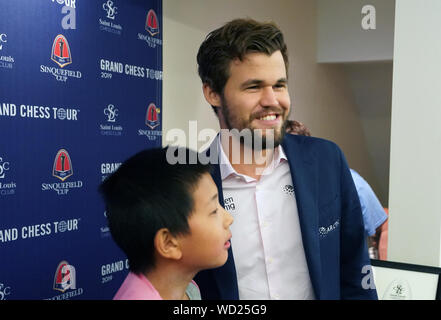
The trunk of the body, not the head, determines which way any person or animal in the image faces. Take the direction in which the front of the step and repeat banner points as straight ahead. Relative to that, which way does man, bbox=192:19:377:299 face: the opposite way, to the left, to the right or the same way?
to the right

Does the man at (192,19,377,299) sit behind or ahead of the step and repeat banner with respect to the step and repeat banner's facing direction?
ahead

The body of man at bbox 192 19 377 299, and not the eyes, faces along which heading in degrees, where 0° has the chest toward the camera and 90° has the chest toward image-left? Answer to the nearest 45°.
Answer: approximately 0°

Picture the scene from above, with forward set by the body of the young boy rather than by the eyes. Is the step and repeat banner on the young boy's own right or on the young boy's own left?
on the young boy's own left

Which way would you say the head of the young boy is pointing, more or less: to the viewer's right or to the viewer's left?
to the viewer's right

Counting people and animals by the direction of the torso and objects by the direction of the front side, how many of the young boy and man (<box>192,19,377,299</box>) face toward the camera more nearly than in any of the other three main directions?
1

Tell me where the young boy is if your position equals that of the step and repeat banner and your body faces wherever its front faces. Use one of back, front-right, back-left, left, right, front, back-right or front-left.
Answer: front-right

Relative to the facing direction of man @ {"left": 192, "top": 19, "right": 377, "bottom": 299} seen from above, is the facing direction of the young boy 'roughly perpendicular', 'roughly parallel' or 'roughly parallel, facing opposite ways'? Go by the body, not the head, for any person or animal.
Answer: roughly perpendicular

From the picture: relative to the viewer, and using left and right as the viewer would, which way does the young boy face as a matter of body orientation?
facing to the right of the viewer

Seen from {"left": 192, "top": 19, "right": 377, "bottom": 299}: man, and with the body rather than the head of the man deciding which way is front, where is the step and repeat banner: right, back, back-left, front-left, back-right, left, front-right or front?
back-right

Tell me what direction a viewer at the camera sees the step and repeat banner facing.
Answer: facing the viewer and to the right of the viewer
